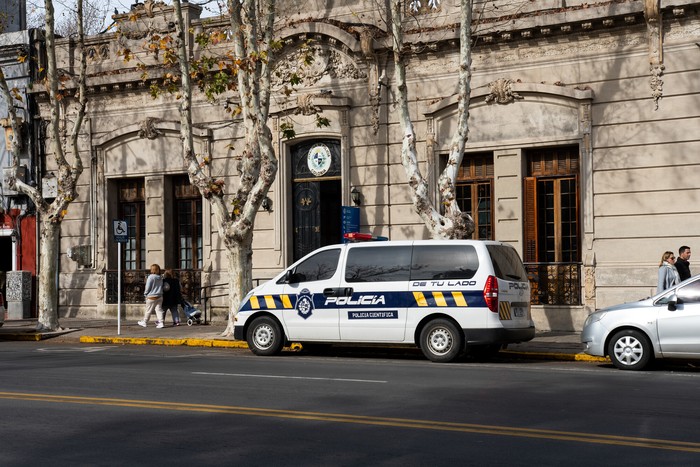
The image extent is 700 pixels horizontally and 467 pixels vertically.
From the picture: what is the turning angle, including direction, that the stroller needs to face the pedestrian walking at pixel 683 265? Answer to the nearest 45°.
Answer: approximately 45° to its right

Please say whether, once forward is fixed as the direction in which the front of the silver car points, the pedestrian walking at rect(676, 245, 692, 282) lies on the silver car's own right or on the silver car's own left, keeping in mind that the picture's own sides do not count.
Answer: on the silver car's own right

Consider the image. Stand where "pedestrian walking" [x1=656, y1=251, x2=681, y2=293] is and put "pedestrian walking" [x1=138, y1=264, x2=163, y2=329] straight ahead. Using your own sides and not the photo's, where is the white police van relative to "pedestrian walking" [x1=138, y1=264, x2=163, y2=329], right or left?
left

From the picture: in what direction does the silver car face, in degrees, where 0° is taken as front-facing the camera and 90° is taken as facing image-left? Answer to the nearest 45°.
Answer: approximately 90°

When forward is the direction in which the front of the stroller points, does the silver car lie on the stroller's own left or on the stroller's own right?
on the stroller's own right

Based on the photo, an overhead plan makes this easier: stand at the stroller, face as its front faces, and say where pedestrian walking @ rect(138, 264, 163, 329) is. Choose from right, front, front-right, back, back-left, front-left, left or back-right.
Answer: back

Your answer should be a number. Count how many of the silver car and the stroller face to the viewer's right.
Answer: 1

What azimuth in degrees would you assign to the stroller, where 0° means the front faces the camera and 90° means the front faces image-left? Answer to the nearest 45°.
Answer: approximately 270°

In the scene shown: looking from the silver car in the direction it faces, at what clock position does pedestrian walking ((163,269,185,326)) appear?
The pedestrian walking is roughly at 1 o'clock from the silver car.

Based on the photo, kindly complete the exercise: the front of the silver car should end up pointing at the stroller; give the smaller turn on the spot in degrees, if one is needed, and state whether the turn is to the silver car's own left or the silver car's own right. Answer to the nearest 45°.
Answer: approximately 45° to the silver car's own right
